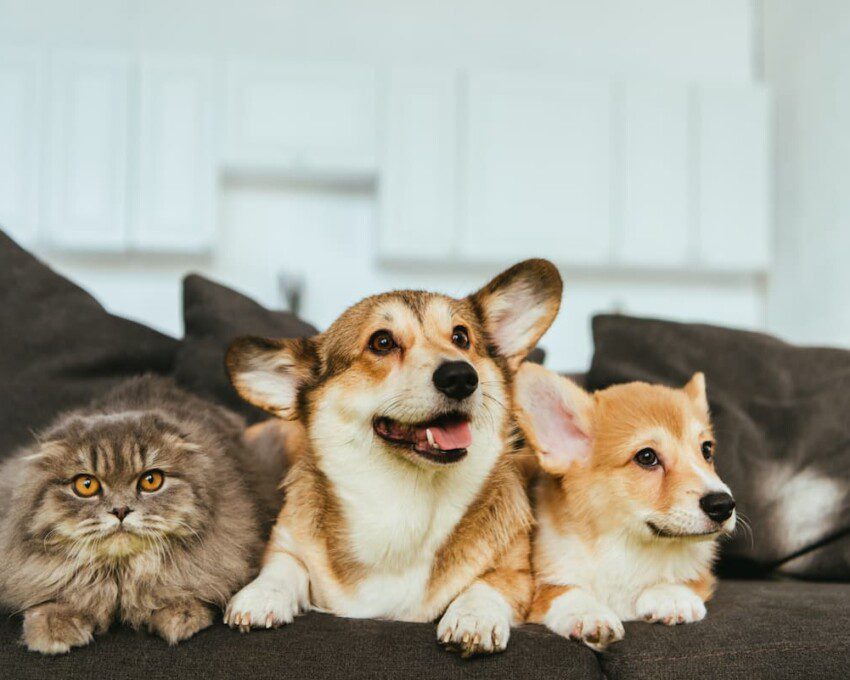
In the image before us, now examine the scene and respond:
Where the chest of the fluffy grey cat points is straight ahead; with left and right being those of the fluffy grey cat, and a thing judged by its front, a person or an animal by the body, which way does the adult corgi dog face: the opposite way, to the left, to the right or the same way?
the same way

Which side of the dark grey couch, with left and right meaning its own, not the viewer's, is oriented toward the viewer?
front

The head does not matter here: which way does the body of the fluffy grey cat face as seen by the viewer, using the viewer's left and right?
facing the viewer

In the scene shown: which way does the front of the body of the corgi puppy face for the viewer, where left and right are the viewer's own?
facing the viewer and to the right of the viewer

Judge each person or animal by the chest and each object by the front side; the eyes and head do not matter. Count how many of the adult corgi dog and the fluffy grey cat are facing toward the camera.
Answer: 2
